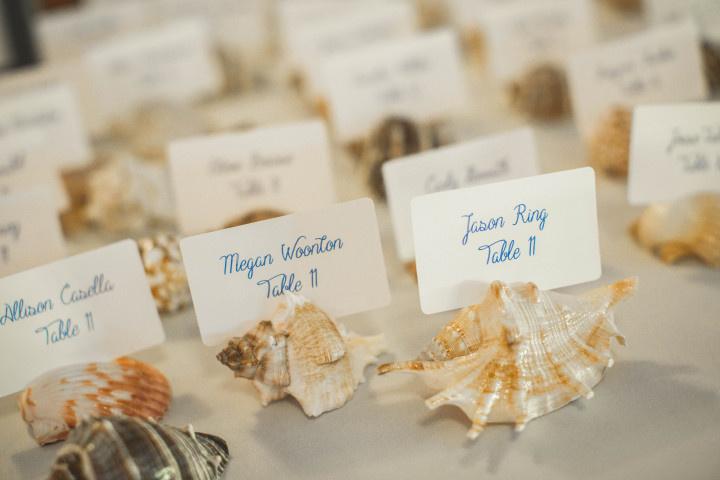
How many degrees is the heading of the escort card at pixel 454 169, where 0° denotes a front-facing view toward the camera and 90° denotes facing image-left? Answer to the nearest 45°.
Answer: approximately 0°

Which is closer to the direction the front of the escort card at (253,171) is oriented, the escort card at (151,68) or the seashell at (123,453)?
the seashell

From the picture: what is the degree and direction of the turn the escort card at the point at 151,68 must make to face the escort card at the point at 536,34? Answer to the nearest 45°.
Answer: approximately 90° to its left

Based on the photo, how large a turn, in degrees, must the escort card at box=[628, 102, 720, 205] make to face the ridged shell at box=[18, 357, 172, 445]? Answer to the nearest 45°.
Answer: approximately 45° to its right

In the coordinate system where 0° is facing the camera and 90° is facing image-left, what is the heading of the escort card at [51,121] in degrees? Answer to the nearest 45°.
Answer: approximately 0°

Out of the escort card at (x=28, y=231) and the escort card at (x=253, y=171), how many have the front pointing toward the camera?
2
